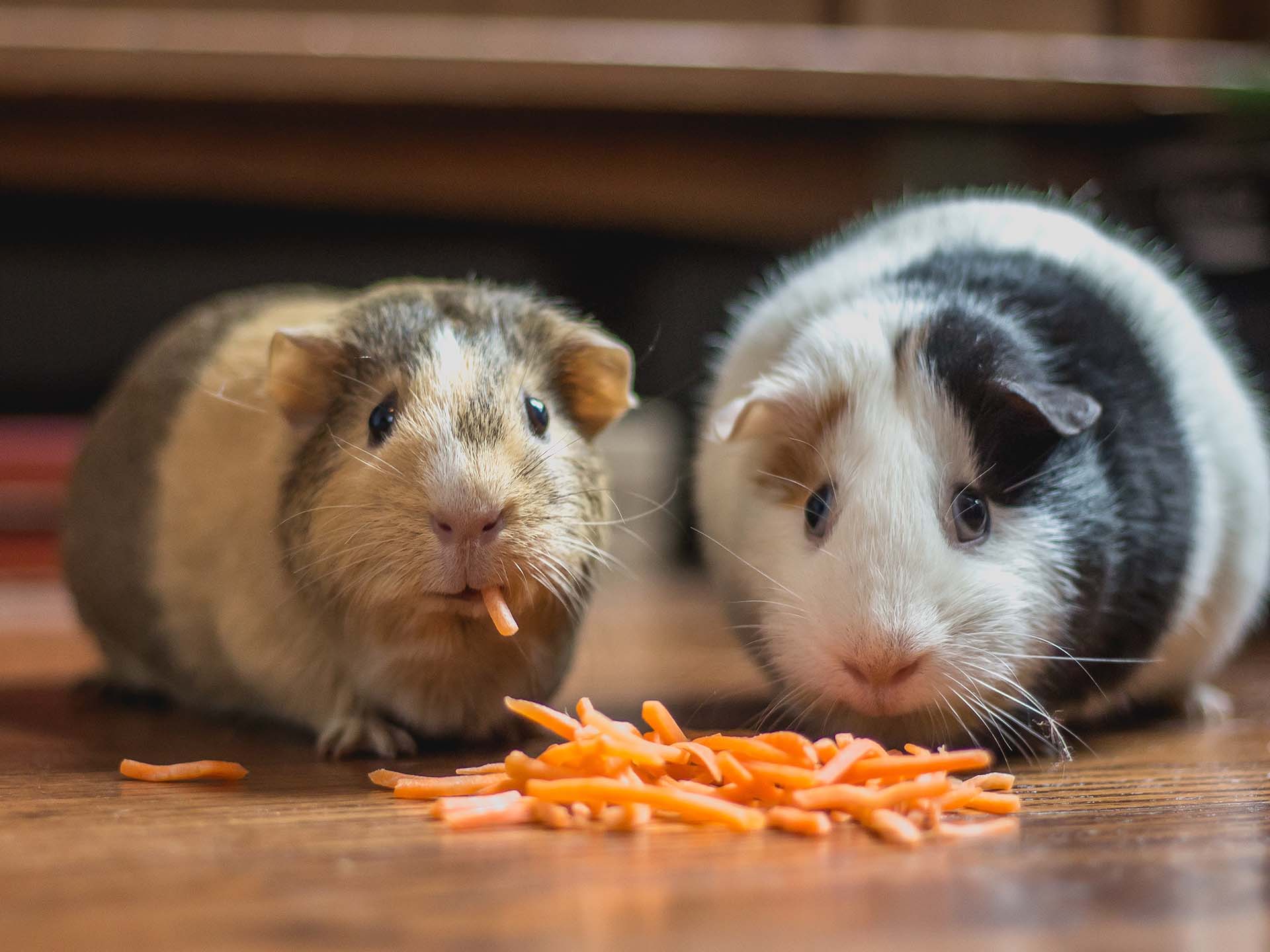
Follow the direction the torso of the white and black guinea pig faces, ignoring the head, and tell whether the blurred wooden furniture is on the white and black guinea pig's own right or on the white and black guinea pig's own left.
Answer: on the white and black guinea pig's own right

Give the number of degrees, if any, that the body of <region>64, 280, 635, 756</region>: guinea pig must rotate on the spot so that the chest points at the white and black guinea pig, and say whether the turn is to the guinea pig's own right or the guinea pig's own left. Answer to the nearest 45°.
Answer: approximately 45° to the guinea pig's own left

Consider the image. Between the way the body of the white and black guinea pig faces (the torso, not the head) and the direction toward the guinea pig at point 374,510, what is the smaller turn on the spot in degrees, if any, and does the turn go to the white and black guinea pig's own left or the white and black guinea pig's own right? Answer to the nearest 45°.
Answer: approximately 45° to the white and black guinea pig's own right

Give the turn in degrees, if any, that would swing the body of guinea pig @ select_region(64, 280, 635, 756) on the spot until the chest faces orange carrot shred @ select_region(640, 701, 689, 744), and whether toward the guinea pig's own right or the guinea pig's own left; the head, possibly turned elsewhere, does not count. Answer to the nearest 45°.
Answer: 0° — it already faces it

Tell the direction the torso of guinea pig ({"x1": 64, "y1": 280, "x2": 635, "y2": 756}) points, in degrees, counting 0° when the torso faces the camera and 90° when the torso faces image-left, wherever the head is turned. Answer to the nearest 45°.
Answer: approximately 315°

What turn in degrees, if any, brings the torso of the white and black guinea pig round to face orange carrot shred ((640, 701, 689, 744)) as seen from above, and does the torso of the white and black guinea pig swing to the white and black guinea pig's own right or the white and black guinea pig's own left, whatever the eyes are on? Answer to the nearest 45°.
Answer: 0° — it already faces it

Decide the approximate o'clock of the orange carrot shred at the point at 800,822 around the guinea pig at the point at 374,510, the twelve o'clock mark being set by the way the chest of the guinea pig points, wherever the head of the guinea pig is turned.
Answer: The orange carrot shred is roughly at 12 o'clock from the guinea pig.

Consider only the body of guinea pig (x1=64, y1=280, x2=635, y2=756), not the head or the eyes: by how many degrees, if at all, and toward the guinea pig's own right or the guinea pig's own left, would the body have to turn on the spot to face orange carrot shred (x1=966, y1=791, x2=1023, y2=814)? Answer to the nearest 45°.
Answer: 0° — it already faces it
